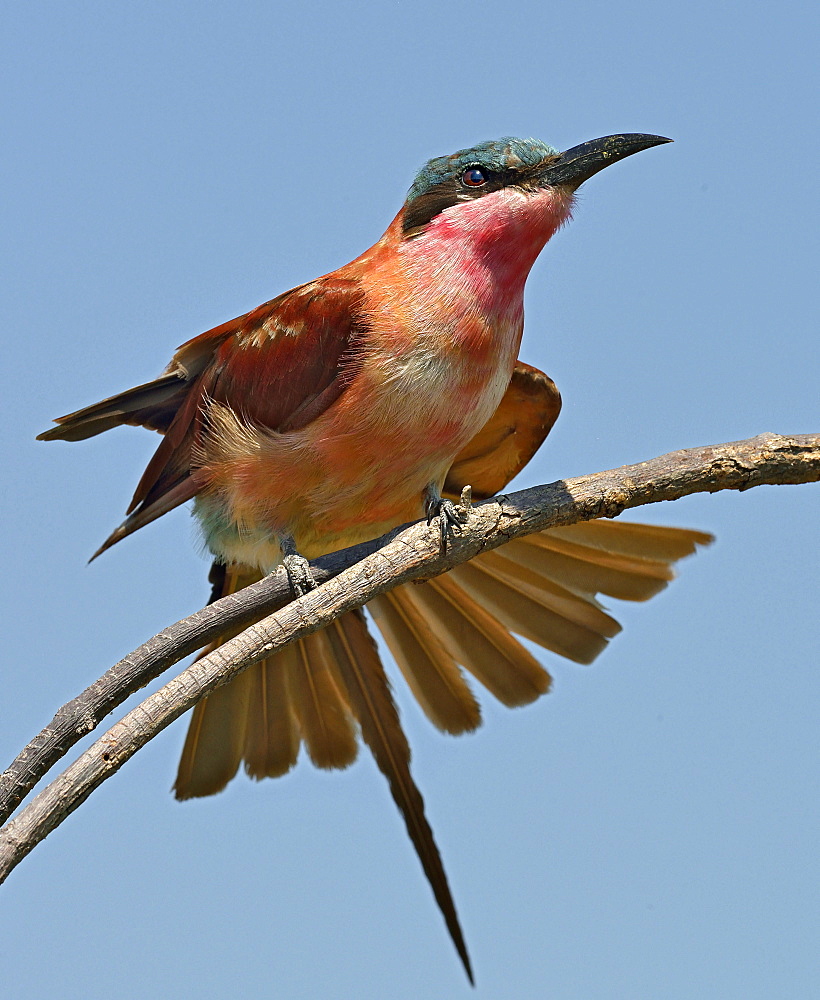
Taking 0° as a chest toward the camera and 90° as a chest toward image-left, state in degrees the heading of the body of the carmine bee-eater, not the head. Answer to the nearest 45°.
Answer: approximately 315°
